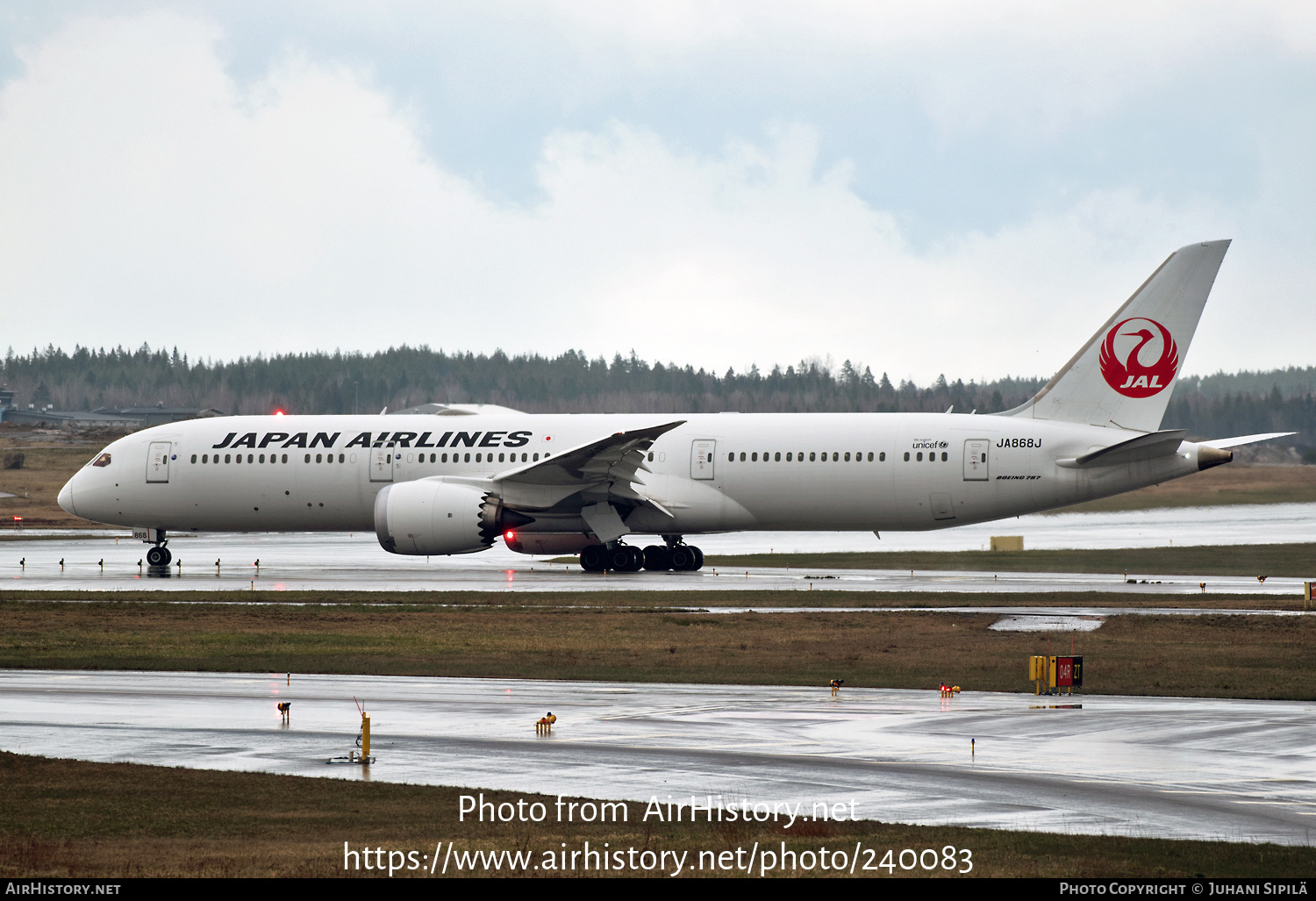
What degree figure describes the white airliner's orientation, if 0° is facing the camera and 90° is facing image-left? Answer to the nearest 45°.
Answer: approximately 90°
